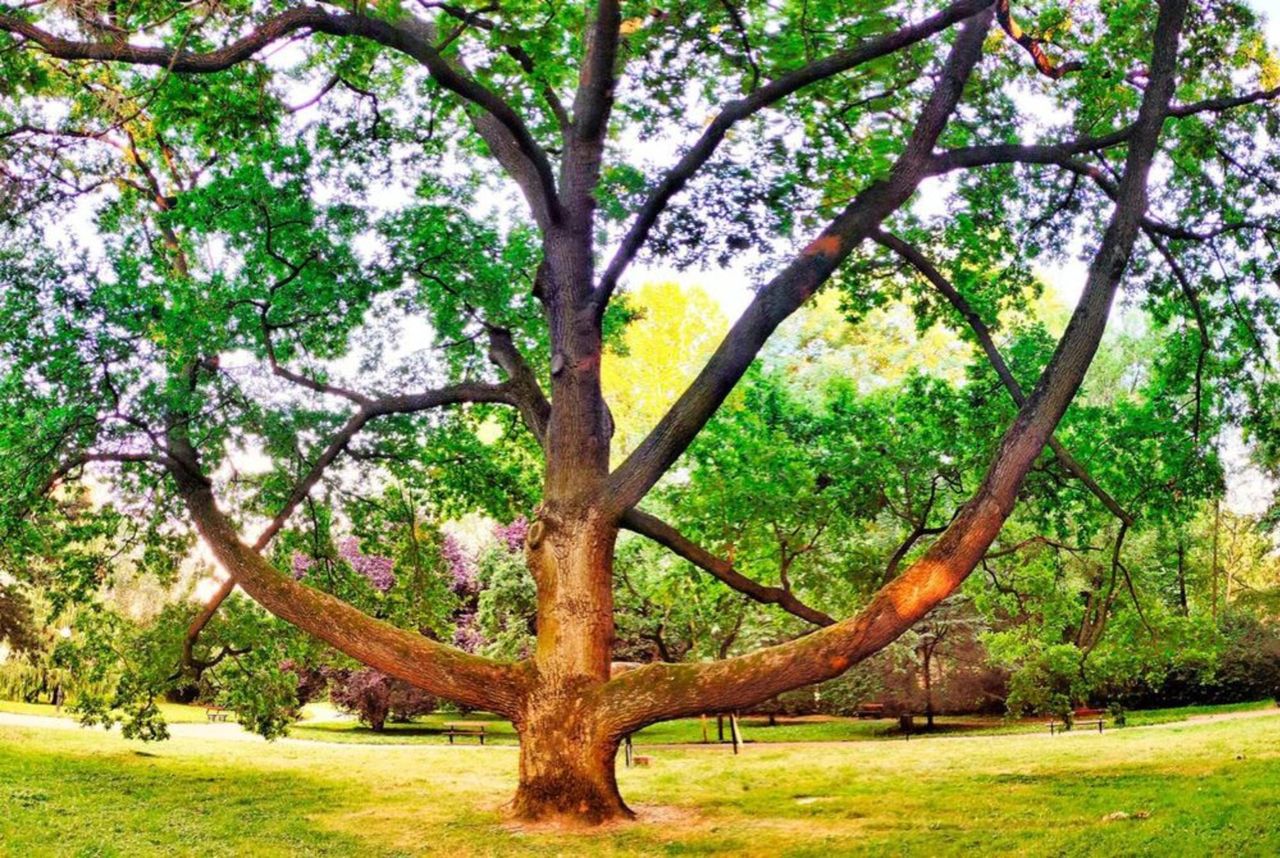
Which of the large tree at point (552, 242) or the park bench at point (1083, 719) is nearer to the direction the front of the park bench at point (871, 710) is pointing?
the large tree

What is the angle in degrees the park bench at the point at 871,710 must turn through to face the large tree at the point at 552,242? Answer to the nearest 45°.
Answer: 0° — it already faces it

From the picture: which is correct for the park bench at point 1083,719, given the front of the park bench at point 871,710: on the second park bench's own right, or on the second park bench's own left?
on the second park bench's own left

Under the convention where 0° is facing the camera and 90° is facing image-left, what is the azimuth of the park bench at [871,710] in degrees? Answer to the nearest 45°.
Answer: approximately 0°

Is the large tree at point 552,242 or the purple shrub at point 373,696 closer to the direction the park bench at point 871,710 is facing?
the large tree
